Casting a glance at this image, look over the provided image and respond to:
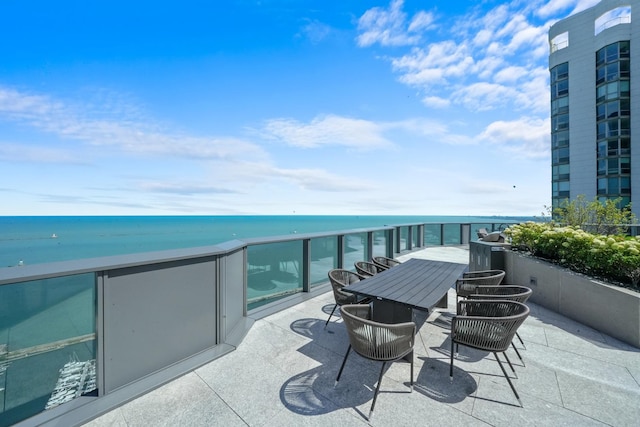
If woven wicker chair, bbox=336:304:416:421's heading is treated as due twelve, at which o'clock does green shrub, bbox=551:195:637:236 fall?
The green shrub is roughly at 12 o'clock from the woven wicker chair.

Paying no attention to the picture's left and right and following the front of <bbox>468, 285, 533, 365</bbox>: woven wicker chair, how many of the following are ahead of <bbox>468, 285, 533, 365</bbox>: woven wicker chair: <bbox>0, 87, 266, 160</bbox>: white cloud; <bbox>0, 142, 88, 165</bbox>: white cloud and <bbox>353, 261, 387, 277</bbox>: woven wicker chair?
3

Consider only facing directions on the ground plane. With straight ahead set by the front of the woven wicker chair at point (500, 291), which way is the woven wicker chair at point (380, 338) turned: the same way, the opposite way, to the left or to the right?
to the right

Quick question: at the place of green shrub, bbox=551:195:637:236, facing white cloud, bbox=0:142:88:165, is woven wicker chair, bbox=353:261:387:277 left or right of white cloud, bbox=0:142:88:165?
left

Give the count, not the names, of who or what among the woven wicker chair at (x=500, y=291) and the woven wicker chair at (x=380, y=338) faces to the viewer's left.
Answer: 1

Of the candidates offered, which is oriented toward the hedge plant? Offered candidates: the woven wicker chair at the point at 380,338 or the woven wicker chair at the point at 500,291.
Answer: the woven wicker chair at the point at 380,338

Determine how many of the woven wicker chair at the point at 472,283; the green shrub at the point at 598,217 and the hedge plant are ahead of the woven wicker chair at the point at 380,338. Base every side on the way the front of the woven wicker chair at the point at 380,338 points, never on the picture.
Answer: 3

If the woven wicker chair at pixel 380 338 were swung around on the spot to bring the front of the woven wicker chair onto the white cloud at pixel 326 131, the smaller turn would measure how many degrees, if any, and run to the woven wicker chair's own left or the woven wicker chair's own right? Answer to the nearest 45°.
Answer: approximately 45° to the woven wicker chair's own left

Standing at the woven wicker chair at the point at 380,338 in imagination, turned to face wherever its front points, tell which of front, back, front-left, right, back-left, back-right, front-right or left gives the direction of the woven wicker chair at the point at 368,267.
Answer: front-left

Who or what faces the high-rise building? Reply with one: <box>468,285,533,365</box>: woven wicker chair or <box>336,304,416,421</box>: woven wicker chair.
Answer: <box>336,304,416,421</box>: woven wicker chair

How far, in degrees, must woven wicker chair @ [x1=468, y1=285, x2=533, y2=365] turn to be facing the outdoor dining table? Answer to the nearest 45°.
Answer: approximately 45° to its left

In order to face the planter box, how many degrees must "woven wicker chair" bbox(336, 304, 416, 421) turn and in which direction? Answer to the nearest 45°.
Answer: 0° — it already faces it

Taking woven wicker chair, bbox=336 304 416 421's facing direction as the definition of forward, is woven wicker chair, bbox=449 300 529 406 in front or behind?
in front

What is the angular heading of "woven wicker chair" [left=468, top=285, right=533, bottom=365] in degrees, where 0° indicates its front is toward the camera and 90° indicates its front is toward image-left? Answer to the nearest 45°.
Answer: approximately 90°
